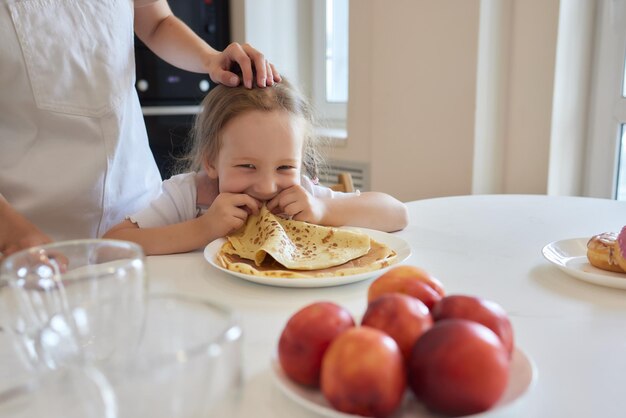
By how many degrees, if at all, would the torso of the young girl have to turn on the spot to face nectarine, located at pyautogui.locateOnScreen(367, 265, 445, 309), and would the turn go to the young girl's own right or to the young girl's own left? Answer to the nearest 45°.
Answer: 0° — they already face it

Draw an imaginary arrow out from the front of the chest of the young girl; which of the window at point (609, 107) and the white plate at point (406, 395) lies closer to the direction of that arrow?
the white plate

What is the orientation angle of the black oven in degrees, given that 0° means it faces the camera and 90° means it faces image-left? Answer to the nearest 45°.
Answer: approximately 0°

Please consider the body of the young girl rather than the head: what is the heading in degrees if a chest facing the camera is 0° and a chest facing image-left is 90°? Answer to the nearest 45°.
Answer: approximately 0°

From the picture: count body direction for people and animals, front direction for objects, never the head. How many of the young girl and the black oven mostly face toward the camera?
2

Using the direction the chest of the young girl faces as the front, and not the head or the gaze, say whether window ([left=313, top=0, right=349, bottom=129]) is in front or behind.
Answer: behind

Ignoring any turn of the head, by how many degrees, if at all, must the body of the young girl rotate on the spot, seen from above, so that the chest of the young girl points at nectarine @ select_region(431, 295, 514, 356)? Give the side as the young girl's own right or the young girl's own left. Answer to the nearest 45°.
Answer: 0° — they already face it

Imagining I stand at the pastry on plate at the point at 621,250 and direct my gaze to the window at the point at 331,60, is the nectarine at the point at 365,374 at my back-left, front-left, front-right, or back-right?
back-left
